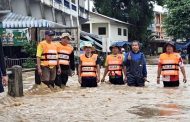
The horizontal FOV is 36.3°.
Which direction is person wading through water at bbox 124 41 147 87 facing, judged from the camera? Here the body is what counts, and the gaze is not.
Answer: toward the camera

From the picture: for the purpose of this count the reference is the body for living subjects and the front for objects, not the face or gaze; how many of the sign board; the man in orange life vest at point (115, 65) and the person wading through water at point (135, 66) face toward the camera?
3

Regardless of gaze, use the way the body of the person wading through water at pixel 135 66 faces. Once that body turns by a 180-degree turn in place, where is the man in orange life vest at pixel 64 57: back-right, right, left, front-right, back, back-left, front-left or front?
left

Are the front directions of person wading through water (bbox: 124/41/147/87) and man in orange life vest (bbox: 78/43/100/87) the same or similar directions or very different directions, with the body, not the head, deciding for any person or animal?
same or similar directions

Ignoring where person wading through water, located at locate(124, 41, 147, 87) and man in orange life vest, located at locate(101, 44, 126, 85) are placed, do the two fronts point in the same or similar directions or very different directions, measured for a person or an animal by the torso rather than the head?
same or similar directions

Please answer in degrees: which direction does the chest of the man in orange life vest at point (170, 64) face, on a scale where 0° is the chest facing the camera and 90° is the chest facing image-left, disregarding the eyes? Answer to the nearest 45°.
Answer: approximately 0°

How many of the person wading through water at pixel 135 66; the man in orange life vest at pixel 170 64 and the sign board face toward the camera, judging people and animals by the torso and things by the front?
3

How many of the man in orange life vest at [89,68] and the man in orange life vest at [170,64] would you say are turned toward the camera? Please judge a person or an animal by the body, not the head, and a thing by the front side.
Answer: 2

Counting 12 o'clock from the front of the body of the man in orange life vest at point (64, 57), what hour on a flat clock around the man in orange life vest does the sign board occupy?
The sign board is roughly at 4 o'clock from the man in orange life vest.

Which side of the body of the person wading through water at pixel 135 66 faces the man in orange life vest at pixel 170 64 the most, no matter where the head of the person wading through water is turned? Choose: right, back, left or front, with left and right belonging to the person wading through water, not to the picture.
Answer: left

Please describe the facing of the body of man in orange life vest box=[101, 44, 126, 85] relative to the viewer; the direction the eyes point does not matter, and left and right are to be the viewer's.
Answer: facing the viewer

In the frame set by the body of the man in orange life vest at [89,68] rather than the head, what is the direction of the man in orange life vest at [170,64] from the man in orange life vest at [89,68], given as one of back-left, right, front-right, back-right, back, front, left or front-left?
left
